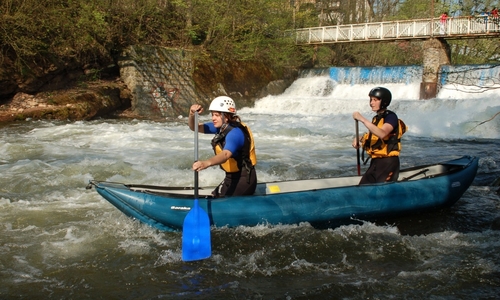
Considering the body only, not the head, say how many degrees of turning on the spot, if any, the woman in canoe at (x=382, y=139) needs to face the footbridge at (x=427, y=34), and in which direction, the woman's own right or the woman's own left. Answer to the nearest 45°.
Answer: approximately 90° to the woman's own right

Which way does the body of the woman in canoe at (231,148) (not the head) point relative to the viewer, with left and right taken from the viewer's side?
facing to the left of the viewer

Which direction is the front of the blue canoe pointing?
to the viewer's left

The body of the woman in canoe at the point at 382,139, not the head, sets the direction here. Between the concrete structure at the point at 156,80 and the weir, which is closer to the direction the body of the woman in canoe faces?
the concrete structure

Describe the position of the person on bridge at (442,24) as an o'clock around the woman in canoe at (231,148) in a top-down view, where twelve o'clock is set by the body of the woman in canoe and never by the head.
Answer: The person on bridge is roughly at 4 o'clock from the woman in canoe.

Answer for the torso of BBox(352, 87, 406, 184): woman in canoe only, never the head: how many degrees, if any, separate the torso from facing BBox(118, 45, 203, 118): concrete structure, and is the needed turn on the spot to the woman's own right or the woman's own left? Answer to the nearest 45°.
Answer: approximately 45° to the woman's own right

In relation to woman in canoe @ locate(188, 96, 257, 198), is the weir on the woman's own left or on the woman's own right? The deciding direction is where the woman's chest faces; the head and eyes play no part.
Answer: on the woman's own right

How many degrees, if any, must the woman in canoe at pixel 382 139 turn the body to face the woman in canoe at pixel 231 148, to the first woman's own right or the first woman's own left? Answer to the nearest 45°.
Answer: approximately 45° to the first woman's own left

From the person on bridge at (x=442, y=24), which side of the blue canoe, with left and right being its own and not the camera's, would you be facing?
right

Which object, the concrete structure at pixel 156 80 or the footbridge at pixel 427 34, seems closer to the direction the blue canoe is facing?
the concrete structure

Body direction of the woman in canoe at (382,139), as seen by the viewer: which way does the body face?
to the viewer's left
